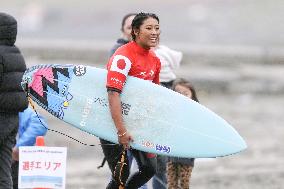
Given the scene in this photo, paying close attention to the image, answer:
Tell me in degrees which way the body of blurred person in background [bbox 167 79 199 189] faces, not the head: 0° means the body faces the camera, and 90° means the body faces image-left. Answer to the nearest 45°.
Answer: approximately 45°

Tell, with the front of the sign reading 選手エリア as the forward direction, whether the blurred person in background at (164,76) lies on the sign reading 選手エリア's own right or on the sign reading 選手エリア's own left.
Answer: on the sign reading 選手エリア's own left

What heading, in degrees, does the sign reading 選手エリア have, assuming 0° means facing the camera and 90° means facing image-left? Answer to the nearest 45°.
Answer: approximately 0°
